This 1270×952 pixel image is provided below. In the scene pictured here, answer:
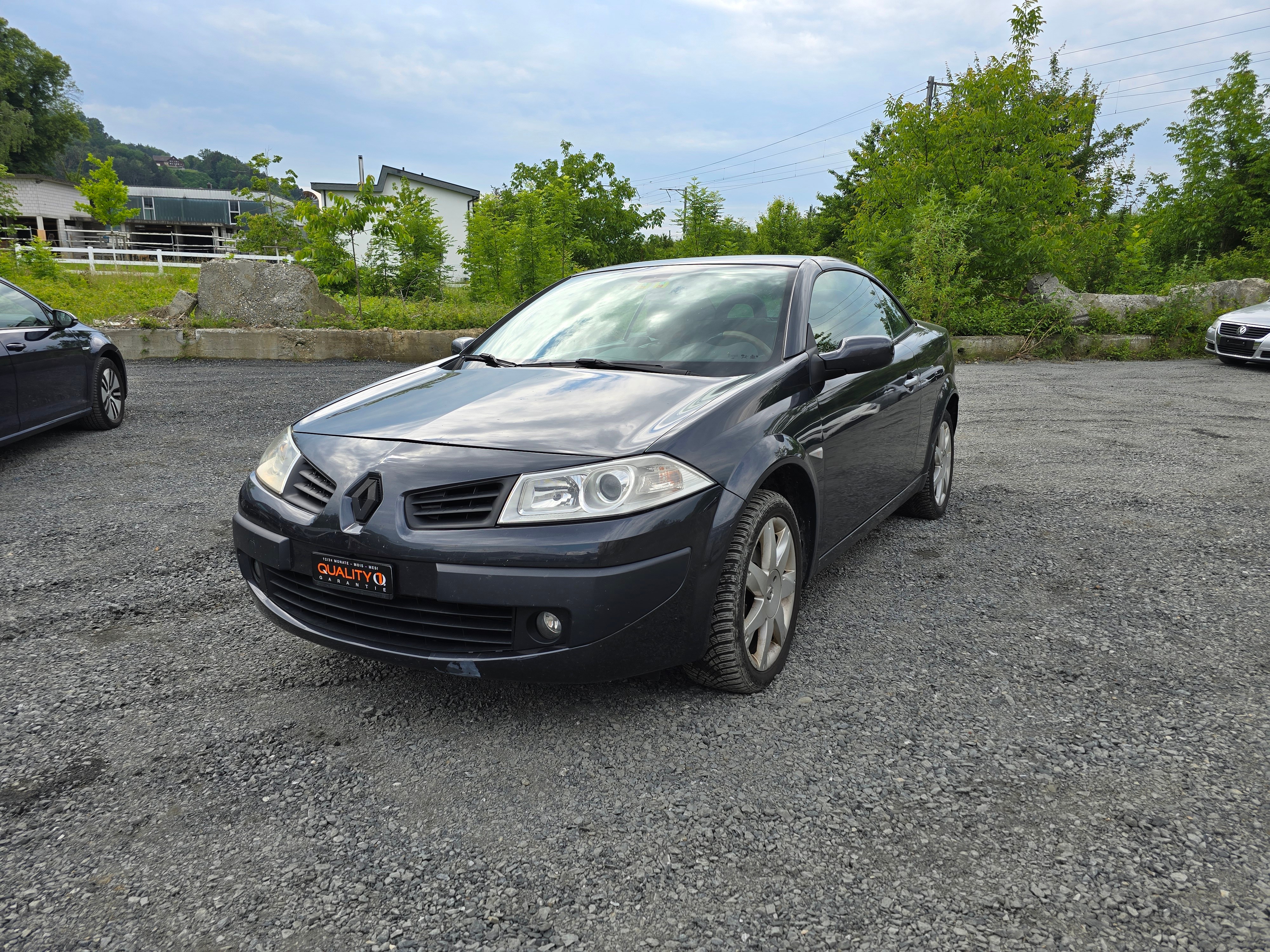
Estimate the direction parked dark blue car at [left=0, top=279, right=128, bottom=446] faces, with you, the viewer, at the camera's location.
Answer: facing away from the viewer and to the right of the viewer

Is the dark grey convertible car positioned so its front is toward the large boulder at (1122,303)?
no

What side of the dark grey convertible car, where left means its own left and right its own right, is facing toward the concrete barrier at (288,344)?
right

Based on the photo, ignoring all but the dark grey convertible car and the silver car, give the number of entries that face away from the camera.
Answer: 0

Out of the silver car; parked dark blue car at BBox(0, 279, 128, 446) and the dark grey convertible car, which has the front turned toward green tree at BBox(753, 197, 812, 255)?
the parked dark blue car

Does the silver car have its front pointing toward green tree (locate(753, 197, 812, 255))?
no

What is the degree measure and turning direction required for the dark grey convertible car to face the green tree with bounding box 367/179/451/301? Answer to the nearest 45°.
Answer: approximately 135° to its right

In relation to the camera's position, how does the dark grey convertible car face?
facing the viewer and to the left of the viewer

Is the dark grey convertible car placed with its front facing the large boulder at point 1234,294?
no

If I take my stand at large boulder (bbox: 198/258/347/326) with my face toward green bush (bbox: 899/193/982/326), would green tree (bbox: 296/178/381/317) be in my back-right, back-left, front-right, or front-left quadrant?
front-left
